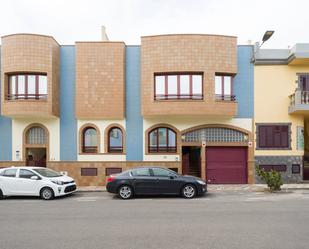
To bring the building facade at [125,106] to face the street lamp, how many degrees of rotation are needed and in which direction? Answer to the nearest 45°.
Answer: approximately 90° to its left

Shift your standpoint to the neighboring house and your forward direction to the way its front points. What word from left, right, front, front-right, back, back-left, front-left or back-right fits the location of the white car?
front-right

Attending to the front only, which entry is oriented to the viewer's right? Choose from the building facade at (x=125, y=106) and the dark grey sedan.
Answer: the dark grey sedan

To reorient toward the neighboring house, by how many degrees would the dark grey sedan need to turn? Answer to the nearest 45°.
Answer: approximately 45° to its left

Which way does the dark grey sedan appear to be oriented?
to the viewer's right

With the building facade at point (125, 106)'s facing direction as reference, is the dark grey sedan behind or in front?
in front

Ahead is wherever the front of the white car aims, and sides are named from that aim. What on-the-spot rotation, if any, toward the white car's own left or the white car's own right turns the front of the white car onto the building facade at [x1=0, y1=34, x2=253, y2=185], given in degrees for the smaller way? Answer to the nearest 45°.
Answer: approximately 90° to the white car's own left

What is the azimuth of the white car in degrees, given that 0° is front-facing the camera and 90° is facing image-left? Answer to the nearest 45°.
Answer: approximately 315°

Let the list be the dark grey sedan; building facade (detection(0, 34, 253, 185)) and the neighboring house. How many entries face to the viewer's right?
1

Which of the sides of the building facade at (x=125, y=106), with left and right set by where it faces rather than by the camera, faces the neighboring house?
left

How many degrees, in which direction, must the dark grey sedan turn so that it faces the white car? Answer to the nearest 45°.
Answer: approximately 180°

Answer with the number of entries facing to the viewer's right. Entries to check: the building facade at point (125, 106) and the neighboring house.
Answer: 0

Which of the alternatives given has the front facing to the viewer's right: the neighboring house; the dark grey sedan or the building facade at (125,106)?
the dark grey sedan
